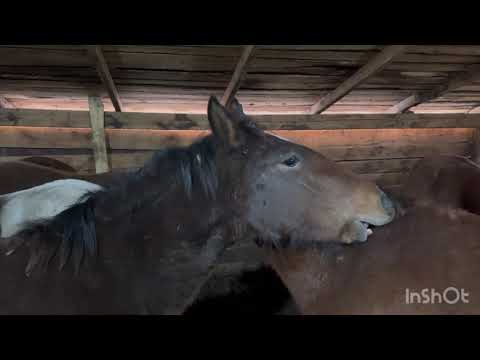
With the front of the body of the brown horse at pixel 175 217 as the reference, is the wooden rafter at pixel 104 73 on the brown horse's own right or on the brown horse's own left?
on the brown horse's own left

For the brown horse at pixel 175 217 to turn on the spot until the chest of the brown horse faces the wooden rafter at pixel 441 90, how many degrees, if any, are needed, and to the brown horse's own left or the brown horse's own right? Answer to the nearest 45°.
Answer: approximately 45° to the brown horse's own left

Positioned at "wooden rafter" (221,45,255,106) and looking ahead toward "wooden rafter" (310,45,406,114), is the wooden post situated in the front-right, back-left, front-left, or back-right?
back-left

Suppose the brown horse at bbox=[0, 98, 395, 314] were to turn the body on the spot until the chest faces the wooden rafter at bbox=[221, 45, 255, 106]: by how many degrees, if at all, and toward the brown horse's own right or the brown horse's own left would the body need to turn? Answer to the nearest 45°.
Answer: approximately 90° to the brown horse's own left

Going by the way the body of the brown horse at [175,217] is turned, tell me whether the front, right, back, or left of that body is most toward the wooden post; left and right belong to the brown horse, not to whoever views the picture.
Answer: left

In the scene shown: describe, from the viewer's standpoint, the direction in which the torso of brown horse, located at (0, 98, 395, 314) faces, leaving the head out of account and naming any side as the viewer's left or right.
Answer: facing to the right of the viewer

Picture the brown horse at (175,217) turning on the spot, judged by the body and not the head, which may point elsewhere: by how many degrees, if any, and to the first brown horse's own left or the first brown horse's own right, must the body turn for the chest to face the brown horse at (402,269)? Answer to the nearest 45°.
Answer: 0° — it already faces it

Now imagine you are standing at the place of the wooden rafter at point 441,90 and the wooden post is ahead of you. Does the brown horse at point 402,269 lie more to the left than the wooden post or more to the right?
left

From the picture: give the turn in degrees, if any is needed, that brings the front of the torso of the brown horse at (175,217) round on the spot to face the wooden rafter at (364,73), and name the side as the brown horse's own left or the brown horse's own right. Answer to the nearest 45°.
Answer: approximately 45° to the brown horse's own left

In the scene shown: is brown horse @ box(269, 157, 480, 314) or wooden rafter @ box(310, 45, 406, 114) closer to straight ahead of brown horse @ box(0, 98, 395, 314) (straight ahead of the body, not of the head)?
the brown horse
